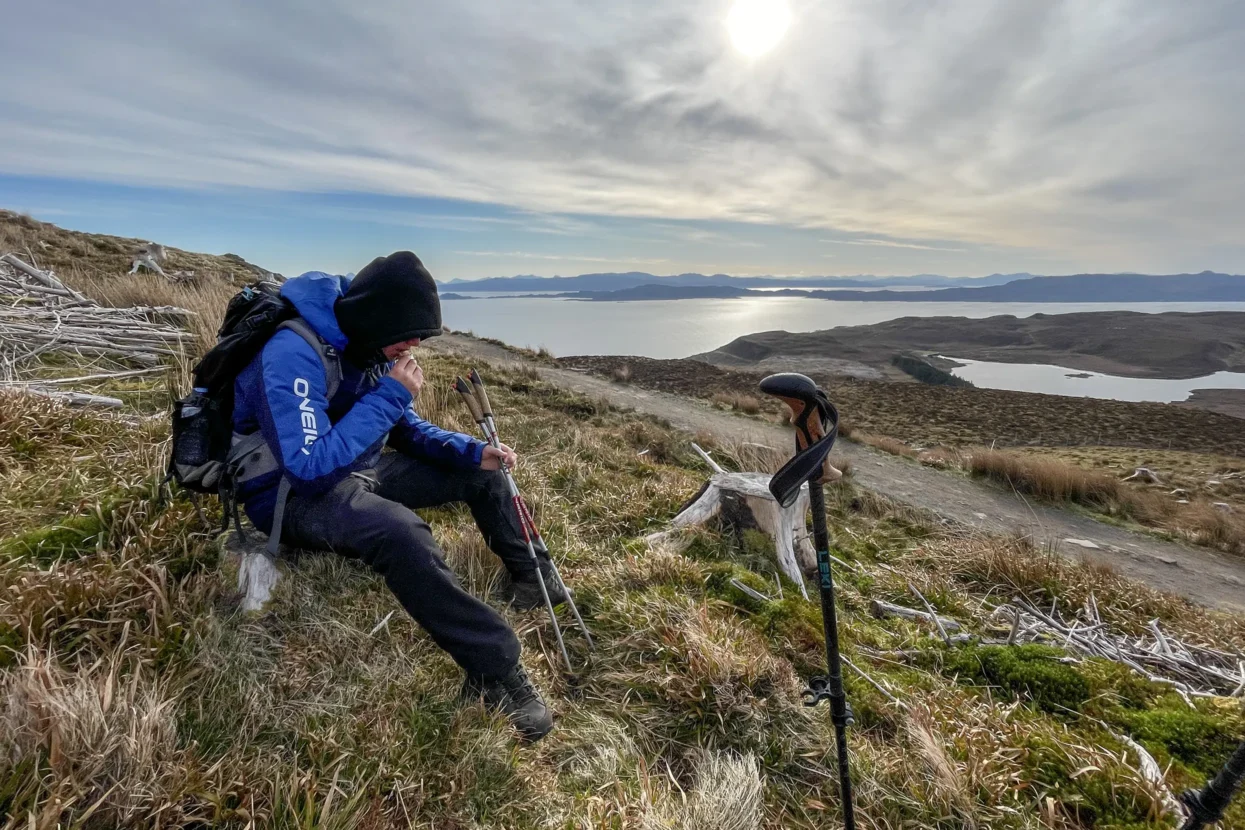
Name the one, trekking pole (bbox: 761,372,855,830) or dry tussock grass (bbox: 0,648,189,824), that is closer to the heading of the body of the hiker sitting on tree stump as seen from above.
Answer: the trekking pole

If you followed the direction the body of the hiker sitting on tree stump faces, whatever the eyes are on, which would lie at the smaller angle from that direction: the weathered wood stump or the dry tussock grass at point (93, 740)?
the weathered wood stump

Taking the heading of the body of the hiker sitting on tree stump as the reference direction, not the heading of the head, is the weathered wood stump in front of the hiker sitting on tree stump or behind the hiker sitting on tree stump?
in front

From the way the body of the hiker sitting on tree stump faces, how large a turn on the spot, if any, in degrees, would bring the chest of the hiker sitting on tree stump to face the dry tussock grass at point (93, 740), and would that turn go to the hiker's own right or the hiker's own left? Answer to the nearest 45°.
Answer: approximately 135° to the hiker's own right

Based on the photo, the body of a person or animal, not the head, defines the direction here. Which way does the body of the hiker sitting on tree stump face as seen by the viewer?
to the viewer's right

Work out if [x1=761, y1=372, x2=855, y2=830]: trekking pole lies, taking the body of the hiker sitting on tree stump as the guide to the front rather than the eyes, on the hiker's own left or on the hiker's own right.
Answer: on the hiker's own right
